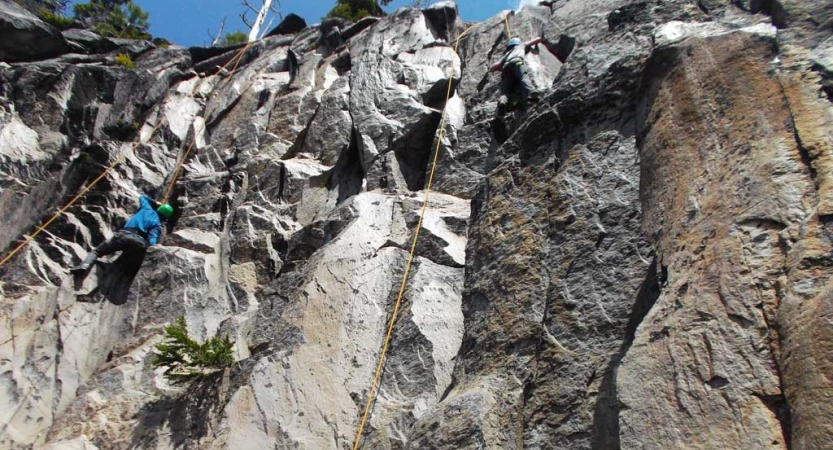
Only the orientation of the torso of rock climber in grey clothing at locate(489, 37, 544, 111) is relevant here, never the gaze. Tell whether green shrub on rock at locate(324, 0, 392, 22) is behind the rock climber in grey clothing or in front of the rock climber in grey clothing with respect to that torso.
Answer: in front

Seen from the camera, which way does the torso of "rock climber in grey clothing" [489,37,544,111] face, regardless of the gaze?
away from the camera

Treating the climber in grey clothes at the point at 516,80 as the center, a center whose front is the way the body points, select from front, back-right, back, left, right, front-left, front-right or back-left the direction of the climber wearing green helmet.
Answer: left

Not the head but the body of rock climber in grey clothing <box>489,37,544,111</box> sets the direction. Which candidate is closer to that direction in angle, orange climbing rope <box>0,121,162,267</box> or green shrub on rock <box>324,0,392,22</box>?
the green shrub on rock

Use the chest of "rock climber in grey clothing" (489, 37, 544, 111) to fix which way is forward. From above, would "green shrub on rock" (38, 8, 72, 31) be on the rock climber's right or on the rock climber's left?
on the rock climber's left

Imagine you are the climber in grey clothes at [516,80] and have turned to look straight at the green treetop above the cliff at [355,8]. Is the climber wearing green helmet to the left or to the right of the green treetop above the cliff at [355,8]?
left

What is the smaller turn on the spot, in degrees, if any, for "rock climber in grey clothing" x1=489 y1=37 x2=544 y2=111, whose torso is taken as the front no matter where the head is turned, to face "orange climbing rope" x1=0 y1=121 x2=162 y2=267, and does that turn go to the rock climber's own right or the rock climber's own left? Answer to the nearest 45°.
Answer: approximately 90° to the rock climber's own left
